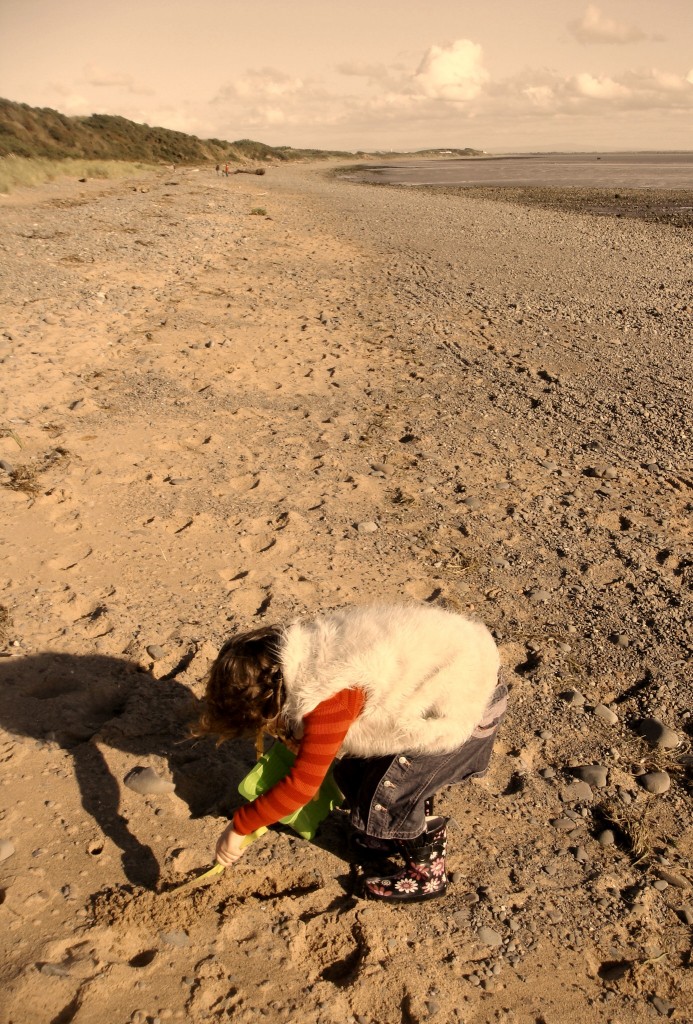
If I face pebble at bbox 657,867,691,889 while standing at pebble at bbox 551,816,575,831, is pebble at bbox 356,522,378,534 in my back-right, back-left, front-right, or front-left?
back-left

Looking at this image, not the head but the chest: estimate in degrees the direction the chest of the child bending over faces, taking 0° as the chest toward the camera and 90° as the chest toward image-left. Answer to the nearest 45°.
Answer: approximately 90°

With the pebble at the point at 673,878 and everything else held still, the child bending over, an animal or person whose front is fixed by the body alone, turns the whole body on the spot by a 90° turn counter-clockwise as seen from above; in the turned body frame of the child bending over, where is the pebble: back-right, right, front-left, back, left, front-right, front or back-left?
left

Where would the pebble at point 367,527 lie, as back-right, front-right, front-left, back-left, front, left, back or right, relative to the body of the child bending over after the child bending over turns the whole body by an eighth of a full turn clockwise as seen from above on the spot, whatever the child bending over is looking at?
front-right

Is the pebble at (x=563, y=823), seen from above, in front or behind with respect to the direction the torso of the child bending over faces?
behind

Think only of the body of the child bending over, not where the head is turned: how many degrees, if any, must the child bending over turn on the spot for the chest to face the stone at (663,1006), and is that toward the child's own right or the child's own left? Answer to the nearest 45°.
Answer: approximately 135° to the child's own left

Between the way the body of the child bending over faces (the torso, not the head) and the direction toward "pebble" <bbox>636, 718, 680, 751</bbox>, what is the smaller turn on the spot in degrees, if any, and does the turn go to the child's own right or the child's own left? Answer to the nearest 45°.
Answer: approximately 135° to the child's own right

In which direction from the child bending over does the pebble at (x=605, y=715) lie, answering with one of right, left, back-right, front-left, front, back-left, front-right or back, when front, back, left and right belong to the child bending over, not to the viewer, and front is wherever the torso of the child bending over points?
back-right

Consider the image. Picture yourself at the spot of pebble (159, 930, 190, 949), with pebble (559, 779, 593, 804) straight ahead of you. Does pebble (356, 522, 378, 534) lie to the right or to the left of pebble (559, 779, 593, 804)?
left

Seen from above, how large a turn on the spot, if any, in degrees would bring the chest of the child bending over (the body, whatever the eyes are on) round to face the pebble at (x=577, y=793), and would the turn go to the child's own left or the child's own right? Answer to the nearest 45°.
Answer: approximately 135° to the child's own right

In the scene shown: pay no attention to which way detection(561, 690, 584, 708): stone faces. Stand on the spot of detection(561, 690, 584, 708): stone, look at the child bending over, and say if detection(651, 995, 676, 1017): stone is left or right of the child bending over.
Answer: left

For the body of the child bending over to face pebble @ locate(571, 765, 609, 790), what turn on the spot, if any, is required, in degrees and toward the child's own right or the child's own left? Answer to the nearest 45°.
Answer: approximately 135° to the child's own right
